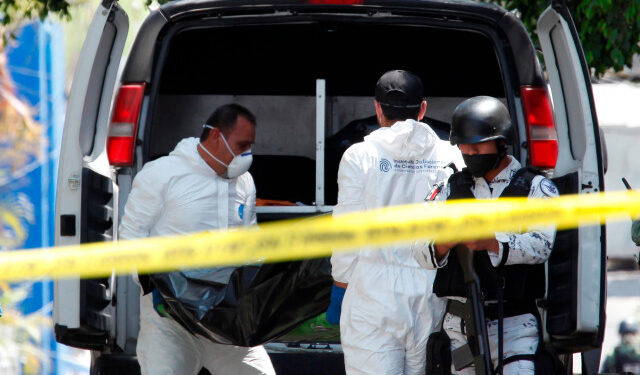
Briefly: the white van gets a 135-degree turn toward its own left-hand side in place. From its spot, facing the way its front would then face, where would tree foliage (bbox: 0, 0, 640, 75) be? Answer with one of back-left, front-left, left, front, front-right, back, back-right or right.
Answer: back

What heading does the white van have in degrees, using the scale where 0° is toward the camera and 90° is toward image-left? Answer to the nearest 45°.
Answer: approximately 180°

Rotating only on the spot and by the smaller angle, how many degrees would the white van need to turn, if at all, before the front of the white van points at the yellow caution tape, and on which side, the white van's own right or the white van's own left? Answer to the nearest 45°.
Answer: approximately 180°
